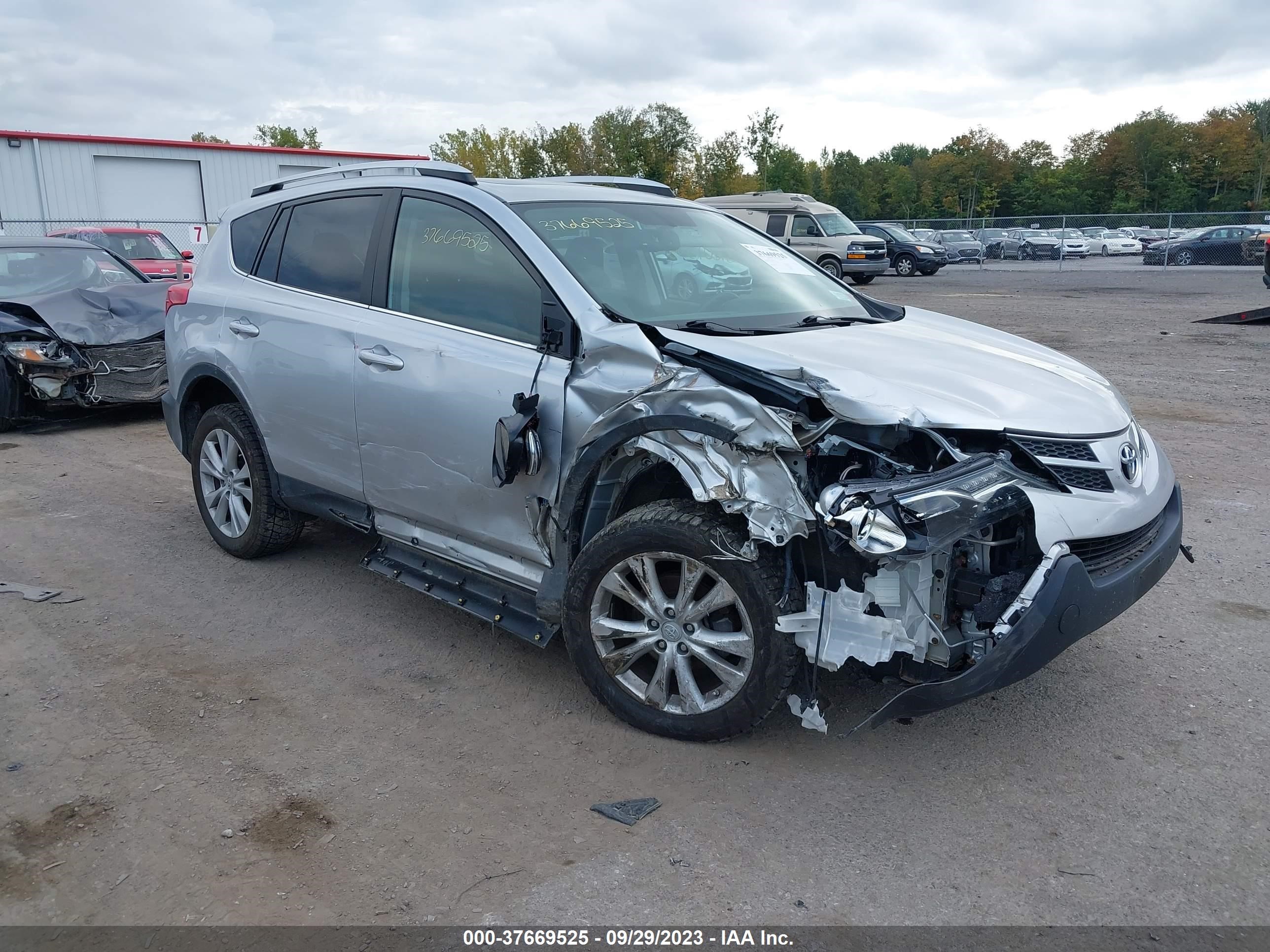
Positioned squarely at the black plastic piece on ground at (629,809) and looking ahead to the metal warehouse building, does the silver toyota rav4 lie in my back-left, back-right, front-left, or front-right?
front-right

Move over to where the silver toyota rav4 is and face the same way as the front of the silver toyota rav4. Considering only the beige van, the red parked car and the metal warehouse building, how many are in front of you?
0

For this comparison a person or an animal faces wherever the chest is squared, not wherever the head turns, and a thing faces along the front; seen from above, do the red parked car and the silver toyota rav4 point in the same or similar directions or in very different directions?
same or similar directions

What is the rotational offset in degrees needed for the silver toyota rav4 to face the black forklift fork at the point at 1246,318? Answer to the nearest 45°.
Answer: approximately 90° to its left

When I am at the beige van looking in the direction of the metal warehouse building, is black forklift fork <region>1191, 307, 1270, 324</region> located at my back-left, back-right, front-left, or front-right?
back-left

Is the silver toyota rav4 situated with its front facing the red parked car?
no

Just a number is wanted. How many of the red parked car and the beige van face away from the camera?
0

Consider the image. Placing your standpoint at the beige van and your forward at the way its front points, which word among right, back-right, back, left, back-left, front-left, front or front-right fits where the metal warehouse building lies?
back-right

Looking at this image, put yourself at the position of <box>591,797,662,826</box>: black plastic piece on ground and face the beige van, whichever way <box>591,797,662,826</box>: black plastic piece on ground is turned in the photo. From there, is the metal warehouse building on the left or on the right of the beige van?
left

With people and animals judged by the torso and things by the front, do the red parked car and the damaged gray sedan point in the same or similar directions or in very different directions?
same or similar directions

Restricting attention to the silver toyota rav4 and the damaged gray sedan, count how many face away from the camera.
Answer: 0

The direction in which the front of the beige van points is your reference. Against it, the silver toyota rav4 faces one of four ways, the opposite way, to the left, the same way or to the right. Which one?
the same way

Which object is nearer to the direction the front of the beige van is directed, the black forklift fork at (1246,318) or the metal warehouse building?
the black forklift fork

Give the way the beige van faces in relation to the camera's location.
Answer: facing the viewer and to the right of the viewer

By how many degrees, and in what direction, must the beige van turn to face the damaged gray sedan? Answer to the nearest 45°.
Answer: approximately 45° to its right

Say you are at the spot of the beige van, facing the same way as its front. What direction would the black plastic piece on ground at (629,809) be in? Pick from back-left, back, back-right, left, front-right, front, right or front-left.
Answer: front-right

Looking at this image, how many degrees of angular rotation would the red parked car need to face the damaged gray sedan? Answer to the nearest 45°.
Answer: approximately 45° to its right

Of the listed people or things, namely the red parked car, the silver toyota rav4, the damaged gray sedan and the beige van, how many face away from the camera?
0

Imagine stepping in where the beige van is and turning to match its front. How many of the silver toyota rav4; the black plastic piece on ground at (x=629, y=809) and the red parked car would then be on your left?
0

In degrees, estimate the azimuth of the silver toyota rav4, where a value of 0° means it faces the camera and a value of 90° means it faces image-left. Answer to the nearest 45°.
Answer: approximately 315°
